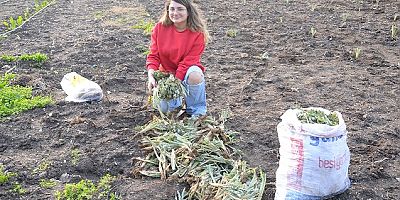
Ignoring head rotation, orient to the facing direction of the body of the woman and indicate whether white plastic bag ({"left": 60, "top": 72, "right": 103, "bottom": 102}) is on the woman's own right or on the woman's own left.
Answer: on the woman's own right

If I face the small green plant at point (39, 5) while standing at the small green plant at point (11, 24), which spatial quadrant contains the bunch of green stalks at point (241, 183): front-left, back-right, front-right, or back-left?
back-right

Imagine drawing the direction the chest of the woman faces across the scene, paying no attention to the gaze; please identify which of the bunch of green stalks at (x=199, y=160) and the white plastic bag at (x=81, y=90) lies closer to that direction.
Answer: the bunch of green stalks

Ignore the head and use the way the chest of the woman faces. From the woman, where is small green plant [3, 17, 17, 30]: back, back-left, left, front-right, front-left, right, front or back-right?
back-right

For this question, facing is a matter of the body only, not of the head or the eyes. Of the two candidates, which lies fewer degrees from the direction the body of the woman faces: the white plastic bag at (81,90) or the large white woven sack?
the large white woven sack

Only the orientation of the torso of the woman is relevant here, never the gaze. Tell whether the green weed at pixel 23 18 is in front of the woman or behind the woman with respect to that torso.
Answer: behind

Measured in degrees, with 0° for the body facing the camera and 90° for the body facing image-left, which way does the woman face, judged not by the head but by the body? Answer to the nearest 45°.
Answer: approximately 0°

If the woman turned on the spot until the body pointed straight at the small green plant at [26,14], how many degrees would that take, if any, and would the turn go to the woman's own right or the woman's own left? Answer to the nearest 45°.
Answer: approximately 135° to the woman's own right

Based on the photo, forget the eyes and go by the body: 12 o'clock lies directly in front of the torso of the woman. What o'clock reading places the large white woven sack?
The large white woven sack is roughly at 11 o'clock from the woman.

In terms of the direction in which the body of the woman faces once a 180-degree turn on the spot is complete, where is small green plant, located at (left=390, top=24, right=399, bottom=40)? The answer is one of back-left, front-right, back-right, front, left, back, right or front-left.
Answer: front-right

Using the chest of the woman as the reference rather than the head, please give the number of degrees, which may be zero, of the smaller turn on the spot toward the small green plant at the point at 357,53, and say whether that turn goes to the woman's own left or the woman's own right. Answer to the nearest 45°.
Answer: approximately 135° to the woman's own left
